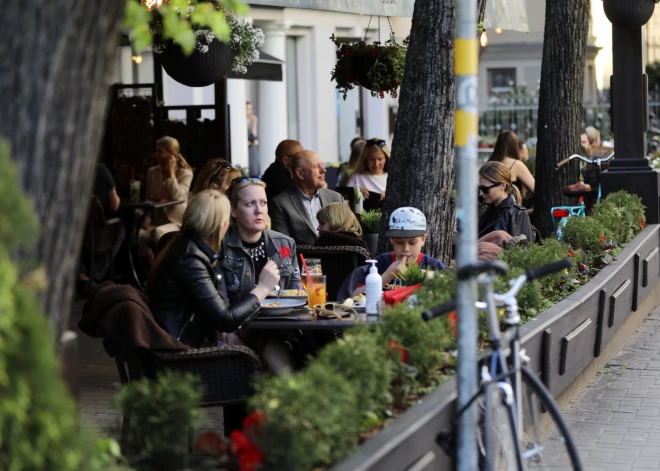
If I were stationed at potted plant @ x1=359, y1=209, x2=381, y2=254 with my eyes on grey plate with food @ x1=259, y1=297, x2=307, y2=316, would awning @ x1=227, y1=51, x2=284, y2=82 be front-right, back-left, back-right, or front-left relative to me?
back-right

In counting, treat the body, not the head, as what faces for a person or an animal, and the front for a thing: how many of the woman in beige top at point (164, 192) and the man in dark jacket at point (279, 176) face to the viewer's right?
1

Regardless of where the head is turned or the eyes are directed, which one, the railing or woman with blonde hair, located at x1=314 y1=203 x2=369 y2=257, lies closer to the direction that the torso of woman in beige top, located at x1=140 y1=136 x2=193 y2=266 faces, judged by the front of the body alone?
the woman with blonde hair

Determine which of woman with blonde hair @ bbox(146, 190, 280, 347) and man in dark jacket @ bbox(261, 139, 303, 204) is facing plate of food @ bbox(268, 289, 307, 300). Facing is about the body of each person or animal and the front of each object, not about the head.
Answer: the woman with blonde hair

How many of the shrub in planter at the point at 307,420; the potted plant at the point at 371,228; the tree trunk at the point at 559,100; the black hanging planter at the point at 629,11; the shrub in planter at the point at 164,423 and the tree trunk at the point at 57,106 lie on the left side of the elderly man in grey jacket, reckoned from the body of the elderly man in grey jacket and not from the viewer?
3

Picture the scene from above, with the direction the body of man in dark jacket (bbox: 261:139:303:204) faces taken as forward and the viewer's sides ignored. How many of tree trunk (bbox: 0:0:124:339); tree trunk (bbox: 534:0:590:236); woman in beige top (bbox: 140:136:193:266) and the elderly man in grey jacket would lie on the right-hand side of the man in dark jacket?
2

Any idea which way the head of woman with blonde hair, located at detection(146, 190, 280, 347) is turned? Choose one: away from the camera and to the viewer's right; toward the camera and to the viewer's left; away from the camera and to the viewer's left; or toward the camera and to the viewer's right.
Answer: away from the camera and to the viewer's right

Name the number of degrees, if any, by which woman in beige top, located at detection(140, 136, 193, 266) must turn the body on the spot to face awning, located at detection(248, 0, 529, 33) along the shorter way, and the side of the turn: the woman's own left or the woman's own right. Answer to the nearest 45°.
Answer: approximately 90° to the woman's own left
